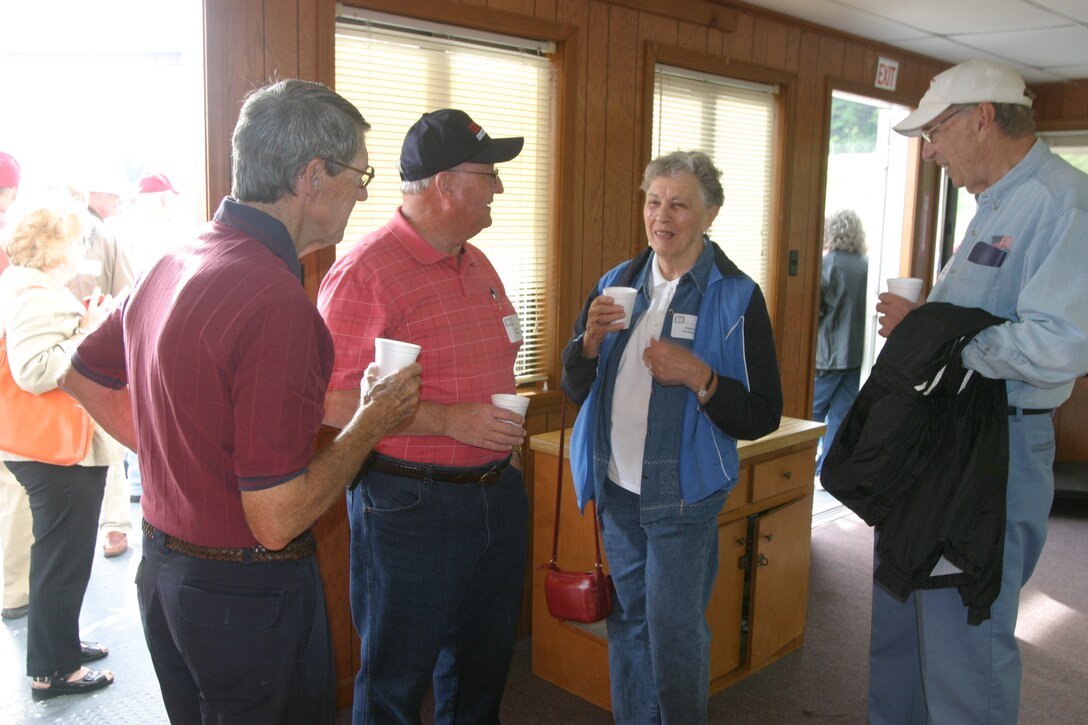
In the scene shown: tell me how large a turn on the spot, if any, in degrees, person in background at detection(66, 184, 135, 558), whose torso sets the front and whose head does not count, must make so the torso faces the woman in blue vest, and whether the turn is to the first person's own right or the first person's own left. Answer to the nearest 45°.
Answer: approximately 90° to the first person's own left

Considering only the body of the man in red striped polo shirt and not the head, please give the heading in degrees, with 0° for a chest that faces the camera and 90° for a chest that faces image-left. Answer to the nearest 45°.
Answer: approximately 315°

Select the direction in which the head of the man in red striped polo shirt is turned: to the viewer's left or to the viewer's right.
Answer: to the viewer's right

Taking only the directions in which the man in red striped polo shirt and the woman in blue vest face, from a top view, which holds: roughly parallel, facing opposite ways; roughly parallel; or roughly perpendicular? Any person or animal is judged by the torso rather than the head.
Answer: roughly perpendicular

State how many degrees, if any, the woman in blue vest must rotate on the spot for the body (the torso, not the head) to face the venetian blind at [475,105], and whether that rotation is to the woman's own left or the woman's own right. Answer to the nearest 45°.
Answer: approximately 90° to the woman's own right

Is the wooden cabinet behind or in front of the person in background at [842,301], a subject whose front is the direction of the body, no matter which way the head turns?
behind

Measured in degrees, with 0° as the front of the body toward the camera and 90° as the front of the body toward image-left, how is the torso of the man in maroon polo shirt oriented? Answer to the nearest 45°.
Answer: approximately 225°

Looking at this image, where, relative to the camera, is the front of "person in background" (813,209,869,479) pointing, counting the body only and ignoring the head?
away from the camera
